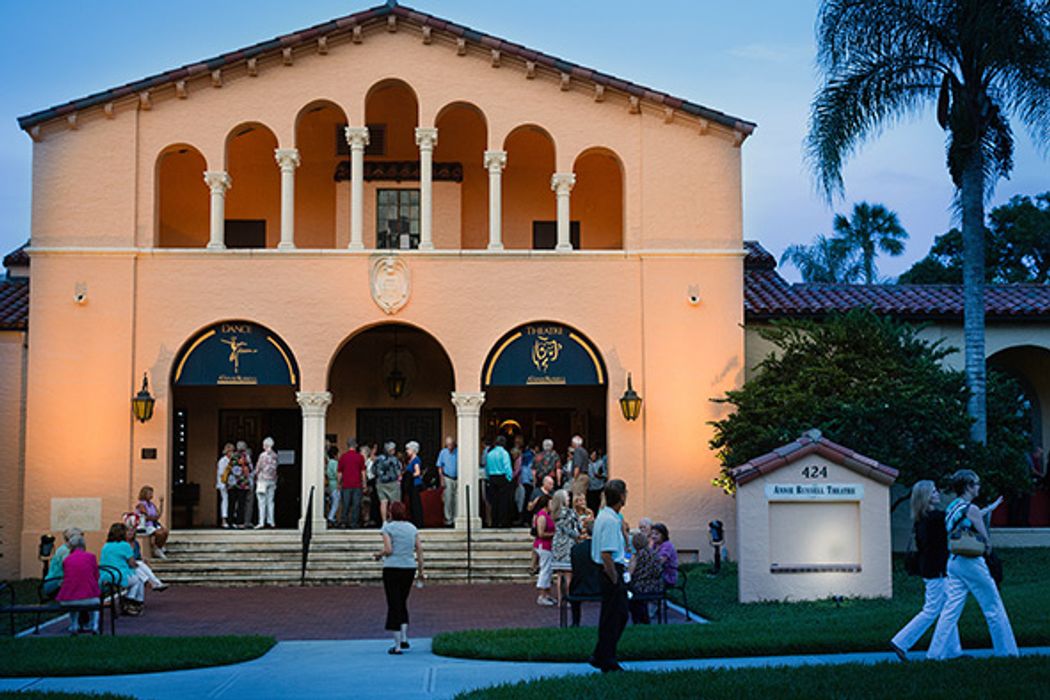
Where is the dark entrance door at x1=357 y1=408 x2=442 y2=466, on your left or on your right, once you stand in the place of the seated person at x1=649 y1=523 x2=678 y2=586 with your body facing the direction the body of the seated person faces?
on your right

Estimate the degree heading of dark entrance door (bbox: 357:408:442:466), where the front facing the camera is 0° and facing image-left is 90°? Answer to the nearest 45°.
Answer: approximately 0°

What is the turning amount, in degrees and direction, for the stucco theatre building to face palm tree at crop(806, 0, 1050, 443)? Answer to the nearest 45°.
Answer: approximately 90° to its left
